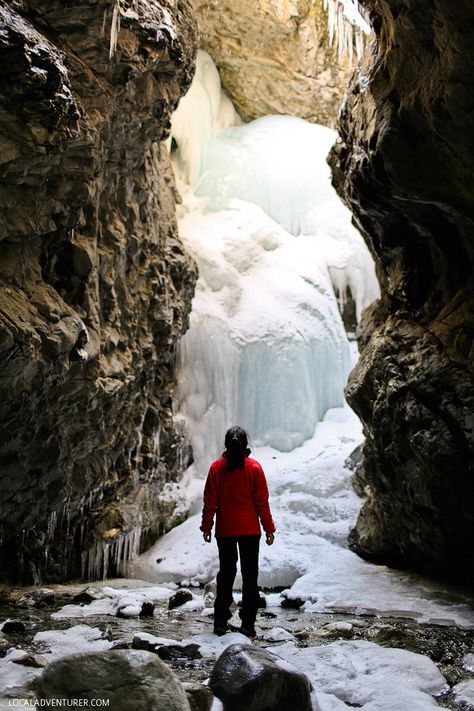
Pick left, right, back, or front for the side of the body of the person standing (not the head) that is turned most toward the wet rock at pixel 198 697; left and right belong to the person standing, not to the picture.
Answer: back

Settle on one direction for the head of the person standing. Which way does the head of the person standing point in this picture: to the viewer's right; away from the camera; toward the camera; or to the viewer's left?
away from the camera

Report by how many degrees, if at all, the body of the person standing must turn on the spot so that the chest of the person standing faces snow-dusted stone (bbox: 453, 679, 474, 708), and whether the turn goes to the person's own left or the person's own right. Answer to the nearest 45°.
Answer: approximately 135° to the person's own right

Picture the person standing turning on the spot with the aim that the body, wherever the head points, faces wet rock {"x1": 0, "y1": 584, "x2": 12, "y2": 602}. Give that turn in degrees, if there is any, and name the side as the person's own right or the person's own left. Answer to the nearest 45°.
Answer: approximately 45° to the person's own left

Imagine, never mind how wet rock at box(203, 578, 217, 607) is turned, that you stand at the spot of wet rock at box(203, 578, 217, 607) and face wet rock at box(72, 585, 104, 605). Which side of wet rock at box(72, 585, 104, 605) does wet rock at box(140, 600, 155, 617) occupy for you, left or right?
left

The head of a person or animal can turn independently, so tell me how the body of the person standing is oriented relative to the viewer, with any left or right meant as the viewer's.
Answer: facing away from the viewer

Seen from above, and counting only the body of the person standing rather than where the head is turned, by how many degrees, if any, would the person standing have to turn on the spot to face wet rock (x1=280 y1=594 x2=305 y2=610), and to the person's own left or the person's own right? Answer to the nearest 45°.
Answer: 0° — they already face it

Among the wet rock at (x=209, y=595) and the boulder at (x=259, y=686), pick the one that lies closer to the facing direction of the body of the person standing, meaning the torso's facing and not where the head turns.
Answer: the wet rock

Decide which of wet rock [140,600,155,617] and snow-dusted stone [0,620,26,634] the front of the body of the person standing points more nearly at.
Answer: the wet rock

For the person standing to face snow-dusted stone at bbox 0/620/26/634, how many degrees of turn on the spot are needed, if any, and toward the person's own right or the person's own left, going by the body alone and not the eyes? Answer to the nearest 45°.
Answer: approximately 90° to the person's own left

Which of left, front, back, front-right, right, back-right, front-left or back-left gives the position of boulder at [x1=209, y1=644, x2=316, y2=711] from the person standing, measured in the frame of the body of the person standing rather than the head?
back

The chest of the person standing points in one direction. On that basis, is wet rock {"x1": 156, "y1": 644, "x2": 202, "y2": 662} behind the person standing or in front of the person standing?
behind
